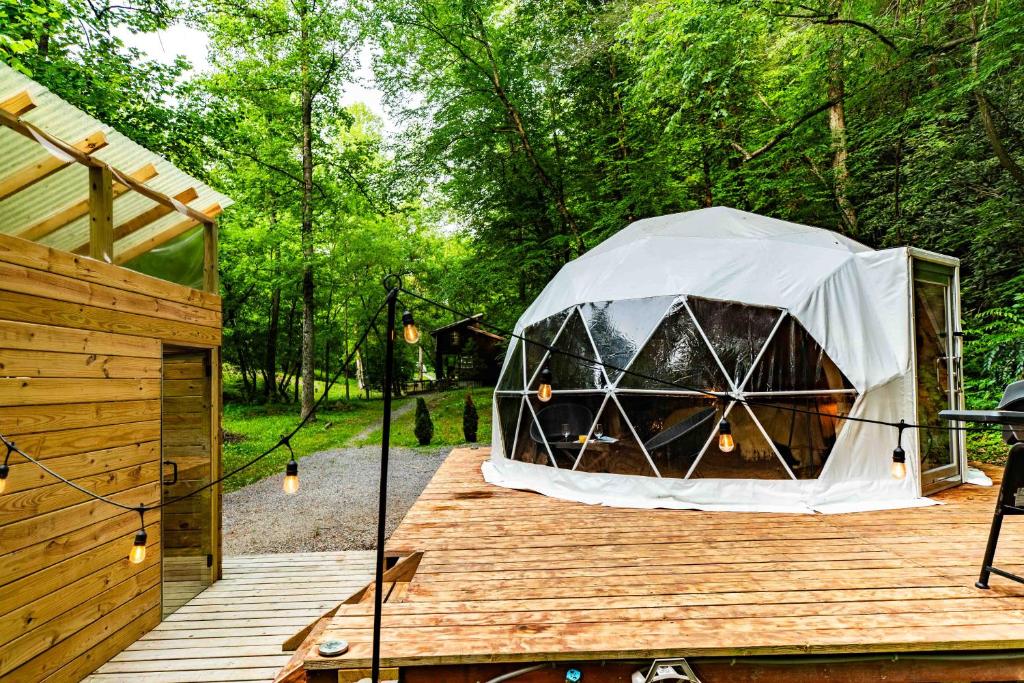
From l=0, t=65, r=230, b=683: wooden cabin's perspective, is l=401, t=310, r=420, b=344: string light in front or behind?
in front

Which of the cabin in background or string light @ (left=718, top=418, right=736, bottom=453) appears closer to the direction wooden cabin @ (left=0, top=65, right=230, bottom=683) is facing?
the string light

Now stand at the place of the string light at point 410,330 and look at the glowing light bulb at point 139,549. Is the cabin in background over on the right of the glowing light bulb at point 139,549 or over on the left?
right

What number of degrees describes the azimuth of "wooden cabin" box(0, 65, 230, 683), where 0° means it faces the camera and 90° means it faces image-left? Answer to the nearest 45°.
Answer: approximately 315°

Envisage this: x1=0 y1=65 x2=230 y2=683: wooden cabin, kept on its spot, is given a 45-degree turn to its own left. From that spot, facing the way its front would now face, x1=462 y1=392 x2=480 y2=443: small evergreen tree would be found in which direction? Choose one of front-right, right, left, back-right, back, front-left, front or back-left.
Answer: front-left

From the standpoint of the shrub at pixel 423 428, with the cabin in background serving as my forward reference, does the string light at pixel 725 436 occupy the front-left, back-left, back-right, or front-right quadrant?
back-right

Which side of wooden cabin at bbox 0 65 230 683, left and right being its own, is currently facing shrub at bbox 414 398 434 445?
left

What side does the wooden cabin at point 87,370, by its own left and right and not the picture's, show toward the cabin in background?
left

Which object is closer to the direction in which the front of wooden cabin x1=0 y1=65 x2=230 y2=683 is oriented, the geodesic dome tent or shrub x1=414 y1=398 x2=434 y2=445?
the geodesic dome tent
